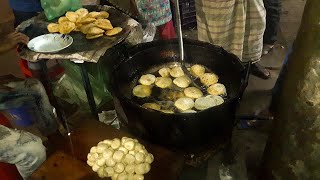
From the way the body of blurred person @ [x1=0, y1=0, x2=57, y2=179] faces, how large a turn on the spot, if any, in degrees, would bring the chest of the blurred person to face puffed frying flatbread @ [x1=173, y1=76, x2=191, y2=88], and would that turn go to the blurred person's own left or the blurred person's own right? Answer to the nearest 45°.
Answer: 0° — they already face it

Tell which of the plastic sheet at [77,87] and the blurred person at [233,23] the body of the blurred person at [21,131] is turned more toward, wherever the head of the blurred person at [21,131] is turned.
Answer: the blurred person

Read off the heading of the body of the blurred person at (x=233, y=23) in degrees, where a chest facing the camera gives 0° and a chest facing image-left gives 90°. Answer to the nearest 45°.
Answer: approximately 315°

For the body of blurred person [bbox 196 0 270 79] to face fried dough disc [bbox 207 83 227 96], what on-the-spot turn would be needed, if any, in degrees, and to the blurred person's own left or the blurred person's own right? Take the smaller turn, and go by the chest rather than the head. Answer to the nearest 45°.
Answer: approximately 45° to the blurred person's own right

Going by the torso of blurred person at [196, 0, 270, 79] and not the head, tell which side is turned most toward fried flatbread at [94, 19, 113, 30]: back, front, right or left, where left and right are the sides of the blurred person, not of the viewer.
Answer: right

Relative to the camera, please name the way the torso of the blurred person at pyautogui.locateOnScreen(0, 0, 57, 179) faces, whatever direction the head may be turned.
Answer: to the viewer's right

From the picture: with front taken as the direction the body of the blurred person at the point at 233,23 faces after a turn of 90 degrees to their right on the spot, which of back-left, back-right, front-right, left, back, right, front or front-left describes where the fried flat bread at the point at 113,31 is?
front
